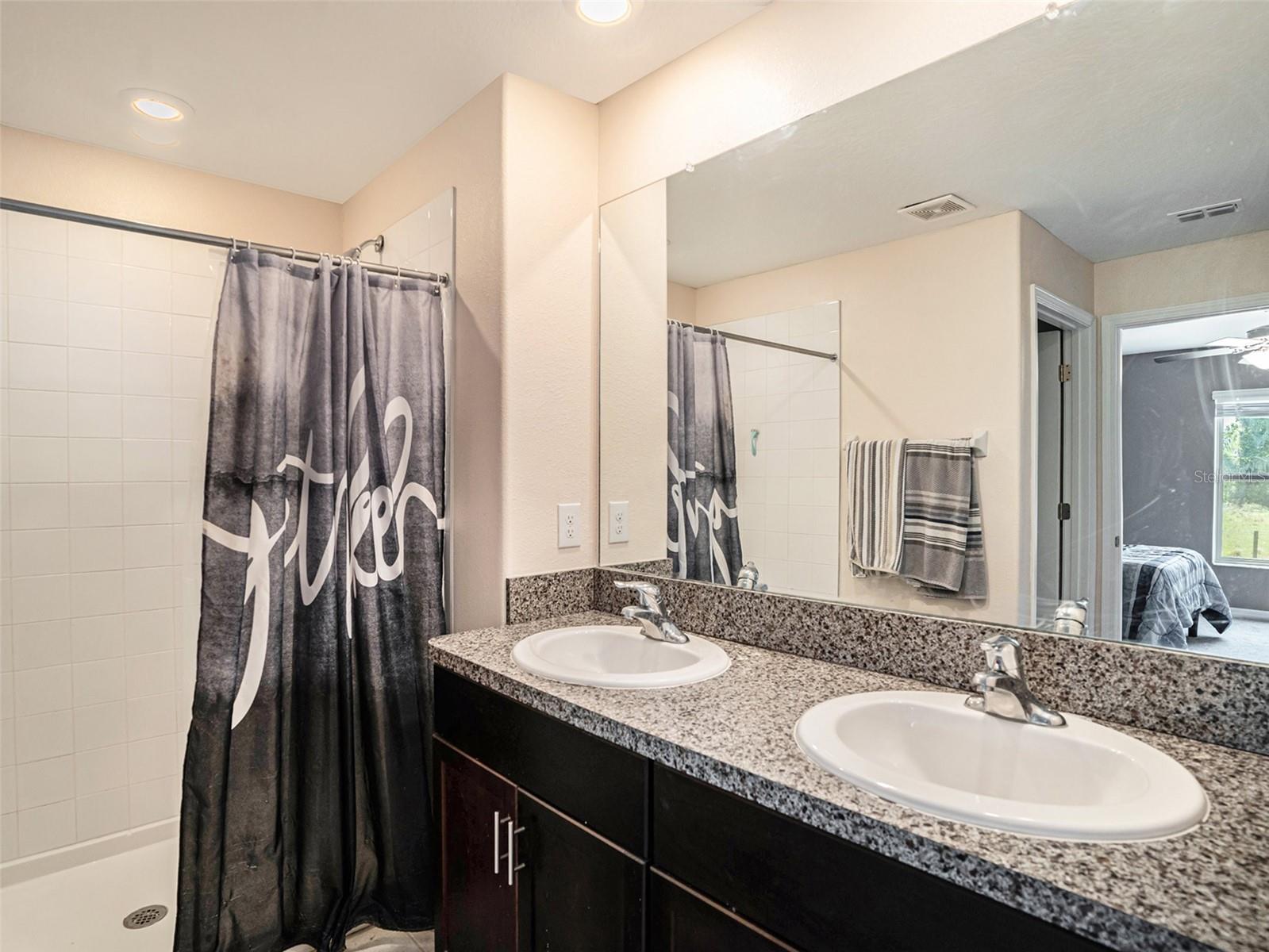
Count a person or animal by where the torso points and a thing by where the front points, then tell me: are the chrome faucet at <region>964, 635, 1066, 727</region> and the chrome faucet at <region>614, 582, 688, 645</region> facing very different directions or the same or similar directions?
same or similar directions

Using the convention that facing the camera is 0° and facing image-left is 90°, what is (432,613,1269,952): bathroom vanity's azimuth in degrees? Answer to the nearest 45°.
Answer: approximately 45°

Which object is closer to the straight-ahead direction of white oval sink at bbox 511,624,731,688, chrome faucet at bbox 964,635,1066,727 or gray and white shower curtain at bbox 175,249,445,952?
the gray and white shower curtain

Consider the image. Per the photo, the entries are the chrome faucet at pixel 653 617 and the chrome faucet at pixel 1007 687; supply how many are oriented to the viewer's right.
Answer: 0

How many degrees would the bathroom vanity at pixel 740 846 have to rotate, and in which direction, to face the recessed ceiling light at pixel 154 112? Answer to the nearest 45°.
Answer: approximately 45° to its right

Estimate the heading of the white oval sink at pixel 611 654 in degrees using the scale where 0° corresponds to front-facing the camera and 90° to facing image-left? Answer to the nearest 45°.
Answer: approximately 45°

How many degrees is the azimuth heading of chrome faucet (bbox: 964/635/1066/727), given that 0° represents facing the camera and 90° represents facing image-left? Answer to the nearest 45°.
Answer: approximately 45°

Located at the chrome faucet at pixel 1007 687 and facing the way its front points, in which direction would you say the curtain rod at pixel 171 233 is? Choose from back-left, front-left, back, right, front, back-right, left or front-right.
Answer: front-right

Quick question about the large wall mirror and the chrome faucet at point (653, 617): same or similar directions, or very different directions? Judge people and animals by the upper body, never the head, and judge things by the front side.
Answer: same or similar directions

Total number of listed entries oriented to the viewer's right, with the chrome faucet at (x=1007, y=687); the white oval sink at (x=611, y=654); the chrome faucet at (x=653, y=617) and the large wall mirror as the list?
0
